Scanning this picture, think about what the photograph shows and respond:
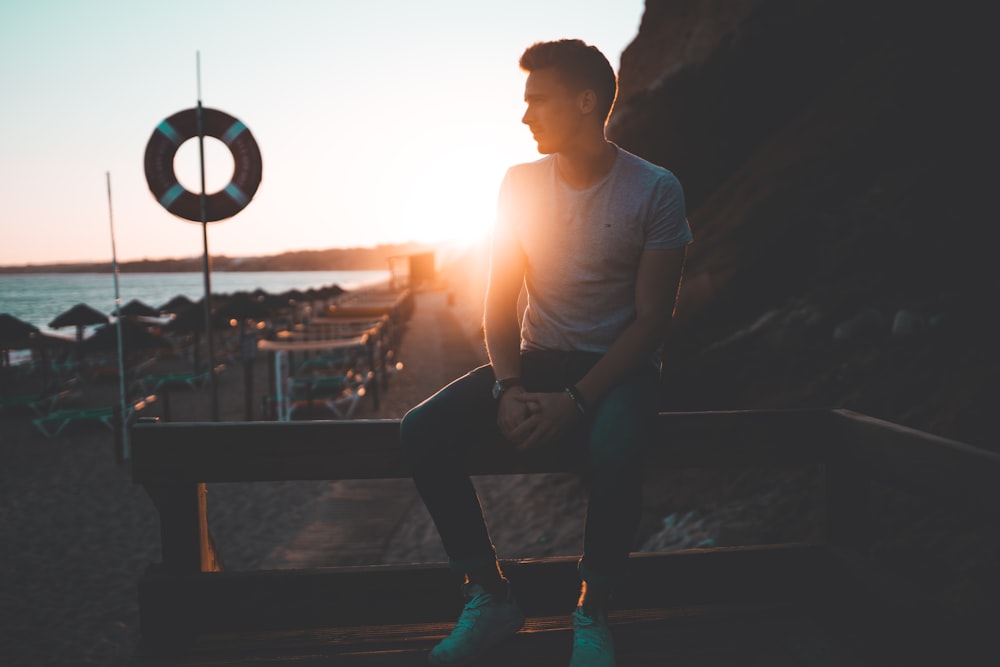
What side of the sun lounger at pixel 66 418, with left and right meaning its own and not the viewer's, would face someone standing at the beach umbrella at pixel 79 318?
right

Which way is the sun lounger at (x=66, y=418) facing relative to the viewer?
to the viewer's left

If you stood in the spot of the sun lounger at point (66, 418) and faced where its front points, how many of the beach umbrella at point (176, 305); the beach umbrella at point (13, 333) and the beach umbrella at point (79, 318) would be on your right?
3

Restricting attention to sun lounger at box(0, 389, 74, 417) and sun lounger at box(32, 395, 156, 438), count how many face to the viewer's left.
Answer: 2

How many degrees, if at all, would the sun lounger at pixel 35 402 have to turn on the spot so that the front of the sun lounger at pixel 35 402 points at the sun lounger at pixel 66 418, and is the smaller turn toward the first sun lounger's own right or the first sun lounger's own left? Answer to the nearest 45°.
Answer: approximately 90° to the first sun lounger's own left

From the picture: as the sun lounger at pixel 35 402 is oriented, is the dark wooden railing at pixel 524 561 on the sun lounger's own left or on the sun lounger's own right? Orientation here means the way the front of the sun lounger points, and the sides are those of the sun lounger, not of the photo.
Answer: on the sun lounger's own left

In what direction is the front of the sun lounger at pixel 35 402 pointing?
to the viewer's left

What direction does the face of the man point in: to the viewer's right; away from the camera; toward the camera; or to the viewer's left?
to the viewer's left

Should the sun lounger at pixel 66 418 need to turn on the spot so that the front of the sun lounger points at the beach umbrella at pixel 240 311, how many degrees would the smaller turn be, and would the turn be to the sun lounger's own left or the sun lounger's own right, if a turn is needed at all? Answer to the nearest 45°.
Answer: approximately 135° to the sun lounger's own right
